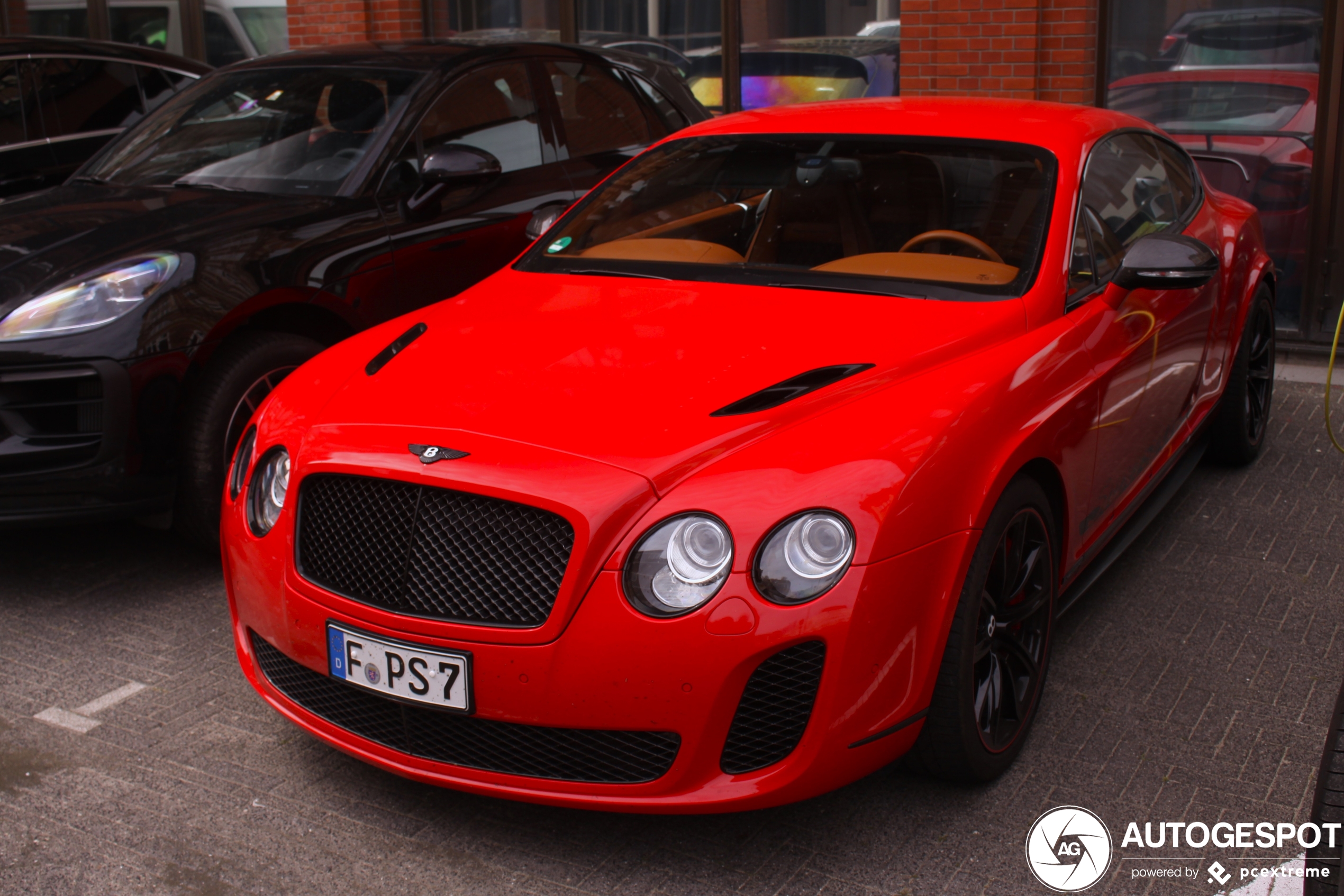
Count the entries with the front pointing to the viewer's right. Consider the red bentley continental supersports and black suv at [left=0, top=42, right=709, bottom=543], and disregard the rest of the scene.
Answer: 0

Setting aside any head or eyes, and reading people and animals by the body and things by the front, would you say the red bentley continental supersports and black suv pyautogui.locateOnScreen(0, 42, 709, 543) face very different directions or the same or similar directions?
same or similar directions

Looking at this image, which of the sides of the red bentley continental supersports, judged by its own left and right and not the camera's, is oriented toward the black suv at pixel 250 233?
right

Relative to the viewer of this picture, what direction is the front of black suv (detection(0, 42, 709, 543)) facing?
facing the viewer and to the left of the viewer

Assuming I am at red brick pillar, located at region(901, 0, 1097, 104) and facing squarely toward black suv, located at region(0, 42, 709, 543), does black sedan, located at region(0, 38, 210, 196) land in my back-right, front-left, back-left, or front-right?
front-right

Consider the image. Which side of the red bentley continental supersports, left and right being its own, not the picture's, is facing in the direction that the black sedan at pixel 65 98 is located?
right

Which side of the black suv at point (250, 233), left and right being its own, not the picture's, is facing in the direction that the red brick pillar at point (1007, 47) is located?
back

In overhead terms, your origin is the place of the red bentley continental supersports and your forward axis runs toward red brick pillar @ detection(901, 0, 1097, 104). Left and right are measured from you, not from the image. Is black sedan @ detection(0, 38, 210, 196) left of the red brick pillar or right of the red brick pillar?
left

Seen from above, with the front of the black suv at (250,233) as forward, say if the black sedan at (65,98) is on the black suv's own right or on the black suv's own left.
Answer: on the black suv's own right

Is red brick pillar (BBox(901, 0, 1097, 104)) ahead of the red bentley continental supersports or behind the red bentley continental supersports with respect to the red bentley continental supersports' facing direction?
behind
